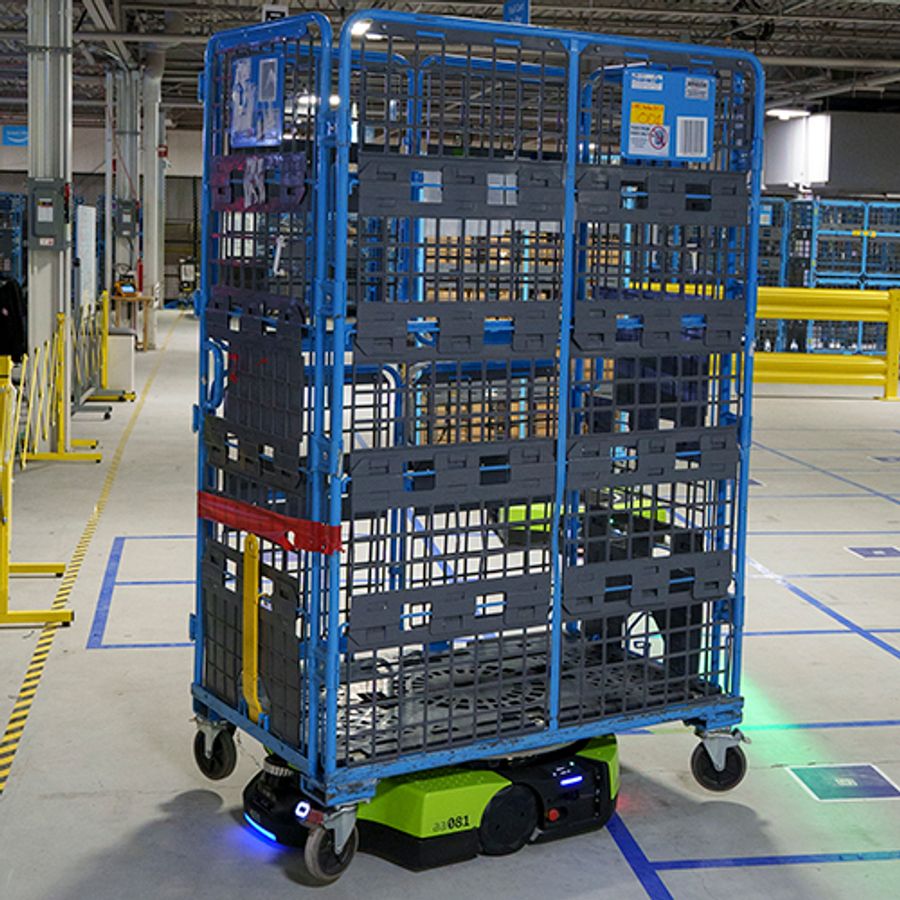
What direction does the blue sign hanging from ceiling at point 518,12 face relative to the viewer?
toward the camera

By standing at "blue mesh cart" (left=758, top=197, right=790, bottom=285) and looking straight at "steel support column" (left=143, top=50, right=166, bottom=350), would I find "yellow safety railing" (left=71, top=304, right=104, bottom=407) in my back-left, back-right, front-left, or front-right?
front-left
